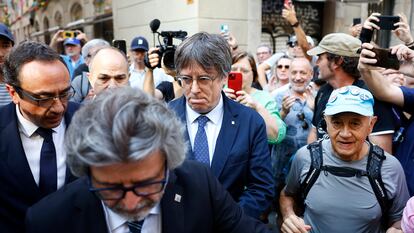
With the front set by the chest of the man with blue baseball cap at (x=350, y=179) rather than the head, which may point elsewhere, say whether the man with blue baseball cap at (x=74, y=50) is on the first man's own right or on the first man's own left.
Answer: on the first man's own right

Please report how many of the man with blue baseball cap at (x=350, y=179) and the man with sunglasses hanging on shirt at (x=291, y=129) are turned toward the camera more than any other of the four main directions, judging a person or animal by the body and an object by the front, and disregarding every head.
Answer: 2

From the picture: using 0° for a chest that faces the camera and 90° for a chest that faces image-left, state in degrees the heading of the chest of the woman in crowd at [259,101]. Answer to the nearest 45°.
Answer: approximately 45°

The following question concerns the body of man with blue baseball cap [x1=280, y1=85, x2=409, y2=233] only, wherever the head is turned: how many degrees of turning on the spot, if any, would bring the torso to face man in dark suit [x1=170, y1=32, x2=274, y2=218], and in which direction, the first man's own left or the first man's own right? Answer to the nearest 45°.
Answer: approximately 90° to the first man's own right
